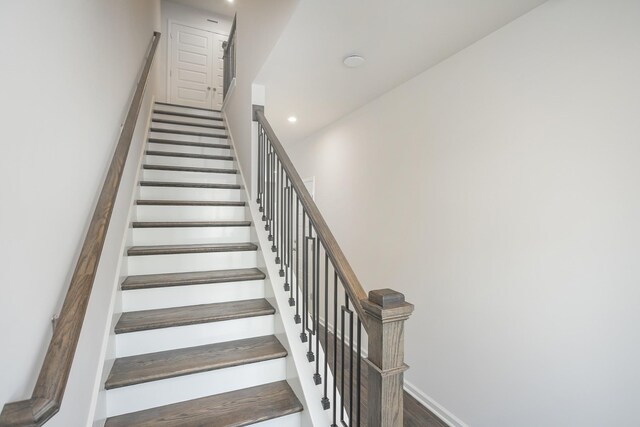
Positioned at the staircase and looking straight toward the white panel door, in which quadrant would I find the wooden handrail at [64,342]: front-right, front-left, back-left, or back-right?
back-left

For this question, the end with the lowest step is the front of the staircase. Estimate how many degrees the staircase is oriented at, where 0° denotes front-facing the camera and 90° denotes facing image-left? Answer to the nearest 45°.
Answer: approximately 0°

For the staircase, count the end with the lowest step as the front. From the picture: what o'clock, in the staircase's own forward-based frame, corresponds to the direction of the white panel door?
The white panel door is roughly at 6 o'clock from the staircase.
